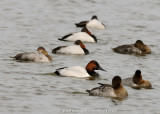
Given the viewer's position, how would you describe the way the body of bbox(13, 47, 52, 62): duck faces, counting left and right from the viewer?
facing to the right of the viewer

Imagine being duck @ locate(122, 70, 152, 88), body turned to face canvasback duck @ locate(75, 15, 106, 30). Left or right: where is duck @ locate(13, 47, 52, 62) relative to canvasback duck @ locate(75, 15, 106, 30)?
left

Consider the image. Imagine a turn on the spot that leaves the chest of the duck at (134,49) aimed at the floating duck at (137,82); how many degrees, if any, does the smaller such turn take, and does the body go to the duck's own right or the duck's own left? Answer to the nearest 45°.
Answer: approximately 90° to the duck's own right

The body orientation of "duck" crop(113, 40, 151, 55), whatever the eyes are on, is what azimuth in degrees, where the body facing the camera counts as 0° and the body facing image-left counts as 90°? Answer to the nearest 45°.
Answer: approximately 270°

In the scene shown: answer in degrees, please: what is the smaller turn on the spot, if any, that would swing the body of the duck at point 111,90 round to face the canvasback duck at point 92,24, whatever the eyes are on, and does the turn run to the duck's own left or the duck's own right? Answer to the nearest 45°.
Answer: approximately 90° to the duck's own left

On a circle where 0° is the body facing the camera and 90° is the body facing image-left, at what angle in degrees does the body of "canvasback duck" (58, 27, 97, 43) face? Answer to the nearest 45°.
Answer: approximately 270°

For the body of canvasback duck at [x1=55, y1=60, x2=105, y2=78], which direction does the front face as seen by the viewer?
to the viewer's right

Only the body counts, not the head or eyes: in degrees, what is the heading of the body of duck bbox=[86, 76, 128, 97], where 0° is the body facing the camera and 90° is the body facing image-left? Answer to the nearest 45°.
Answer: approximately 270°

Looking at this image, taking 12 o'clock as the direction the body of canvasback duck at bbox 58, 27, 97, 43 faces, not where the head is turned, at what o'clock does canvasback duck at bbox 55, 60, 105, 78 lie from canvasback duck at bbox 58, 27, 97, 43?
canvasback duck at bbox 55, 60, 105, 78 is roughly at 3 o'clock from canvasback duck at bbox 58, 27, 97, 43.

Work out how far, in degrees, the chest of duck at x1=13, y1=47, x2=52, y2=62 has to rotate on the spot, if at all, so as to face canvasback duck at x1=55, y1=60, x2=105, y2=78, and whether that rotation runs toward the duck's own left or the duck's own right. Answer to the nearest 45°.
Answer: approximately 45° to the duck's own right

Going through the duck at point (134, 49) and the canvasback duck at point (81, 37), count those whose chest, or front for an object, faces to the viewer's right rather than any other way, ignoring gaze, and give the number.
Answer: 2
